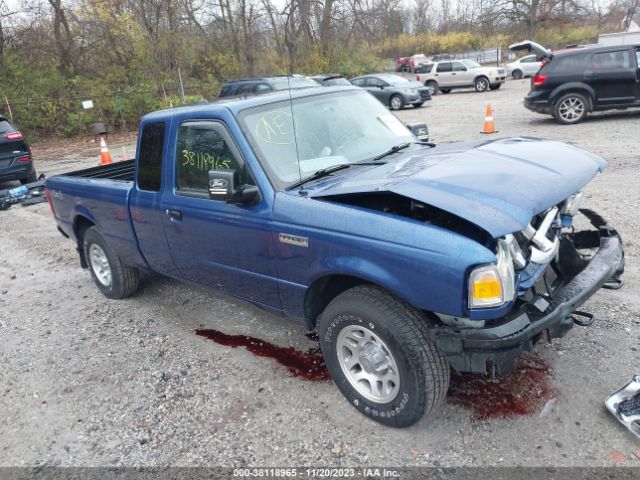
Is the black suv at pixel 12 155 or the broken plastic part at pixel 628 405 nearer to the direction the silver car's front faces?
the broken plastic part

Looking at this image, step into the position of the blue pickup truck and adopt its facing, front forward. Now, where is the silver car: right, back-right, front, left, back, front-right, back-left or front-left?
back-left

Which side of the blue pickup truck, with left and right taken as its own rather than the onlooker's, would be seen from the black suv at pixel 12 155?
back

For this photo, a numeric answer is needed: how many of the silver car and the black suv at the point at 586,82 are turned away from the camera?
0

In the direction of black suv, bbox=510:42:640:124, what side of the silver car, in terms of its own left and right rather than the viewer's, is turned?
front

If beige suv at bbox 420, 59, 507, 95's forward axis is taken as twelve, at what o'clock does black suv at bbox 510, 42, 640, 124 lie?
The black suv is roughly at 1 o'clock from the beige suv.

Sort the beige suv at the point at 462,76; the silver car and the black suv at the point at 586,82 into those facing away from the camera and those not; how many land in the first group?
0

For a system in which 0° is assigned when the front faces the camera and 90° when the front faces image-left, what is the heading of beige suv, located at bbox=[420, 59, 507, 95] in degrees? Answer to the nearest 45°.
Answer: approximately 315°

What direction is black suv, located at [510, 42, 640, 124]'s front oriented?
to the viewer's right

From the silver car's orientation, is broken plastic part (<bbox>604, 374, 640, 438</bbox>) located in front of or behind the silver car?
in front

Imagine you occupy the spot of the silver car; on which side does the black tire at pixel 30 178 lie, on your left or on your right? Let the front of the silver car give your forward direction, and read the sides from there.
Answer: on your right

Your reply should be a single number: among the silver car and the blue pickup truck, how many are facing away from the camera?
0
